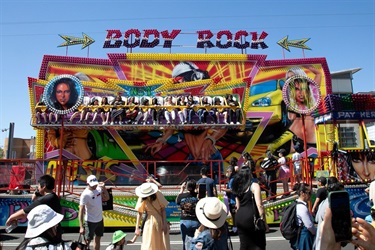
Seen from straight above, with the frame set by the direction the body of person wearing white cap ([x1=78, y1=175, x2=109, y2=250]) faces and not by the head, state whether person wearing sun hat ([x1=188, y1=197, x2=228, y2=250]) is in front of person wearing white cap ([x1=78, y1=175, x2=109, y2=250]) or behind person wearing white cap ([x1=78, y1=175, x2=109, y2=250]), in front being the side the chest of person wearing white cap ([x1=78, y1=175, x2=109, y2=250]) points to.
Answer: in front

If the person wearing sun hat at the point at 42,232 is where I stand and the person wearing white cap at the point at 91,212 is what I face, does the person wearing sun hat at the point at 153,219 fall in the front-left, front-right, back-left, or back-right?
front-right

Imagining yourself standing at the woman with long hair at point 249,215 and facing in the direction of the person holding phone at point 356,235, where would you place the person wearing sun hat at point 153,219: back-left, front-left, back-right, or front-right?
back-right

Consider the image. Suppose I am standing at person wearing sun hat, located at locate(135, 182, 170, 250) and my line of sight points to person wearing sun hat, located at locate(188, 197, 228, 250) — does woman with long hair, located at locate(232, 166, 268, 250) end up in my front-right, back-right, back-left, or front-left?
front-left

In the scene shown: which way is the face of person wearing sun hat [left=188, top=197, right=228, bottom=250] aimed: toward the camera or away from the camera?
away from the camera

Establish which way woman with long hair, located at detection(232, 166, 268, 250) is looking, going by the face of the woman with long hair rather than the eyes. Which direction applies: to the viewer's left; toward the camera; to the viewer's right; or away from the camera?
away from the camera

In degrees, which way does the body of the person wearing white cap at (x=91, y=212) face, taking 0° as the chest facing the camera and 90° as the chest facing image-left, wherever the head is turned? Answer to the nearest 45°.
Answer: approximately 315°

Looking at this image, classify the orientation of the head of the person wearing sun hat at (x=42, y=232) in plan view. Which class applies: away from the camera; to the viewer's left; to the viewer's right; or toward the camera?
away from the camera
